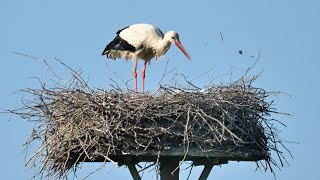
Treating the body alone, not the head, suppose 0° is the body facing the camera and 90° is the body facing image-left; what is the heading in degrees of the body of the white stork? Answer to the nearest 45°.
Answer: approximately 270°
